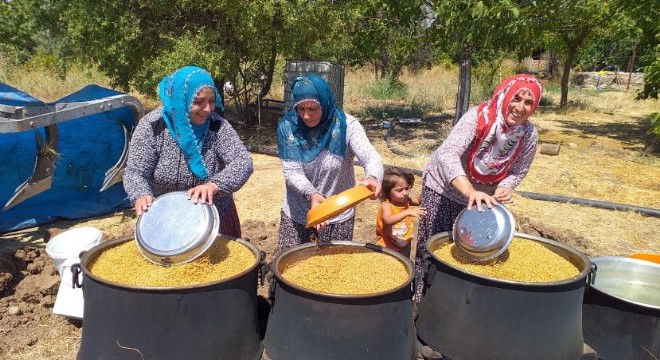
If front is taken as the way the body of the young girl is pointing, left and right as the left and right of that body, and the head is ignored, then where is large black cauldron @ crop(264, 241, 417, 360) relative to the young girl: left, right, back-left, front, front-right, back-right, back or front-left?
front-right

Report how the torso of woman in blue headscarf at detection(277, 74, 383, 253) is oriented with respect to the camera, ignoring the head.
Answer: toward the camera

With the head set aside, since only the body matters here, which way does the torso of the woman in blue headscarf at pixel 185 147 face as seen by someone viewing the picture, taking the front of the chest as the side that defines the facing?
toward the camera

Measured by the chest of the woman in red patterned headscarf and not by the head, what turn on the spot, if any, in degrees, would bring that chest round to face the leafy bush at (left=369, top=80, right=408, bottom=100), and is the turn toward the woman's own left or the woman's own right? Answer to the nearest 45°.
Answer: approximately 135° to the woman's own left

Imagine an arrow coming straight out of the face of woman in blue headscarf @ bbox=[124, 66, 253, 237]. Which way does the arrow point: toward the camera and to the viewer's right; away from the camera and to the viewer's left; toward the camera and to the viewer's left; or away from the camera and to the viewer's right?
toward the camera and to the viewer's right

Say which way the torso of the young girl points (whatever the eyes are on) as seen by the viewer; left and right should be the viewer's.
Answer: facing the viewer and to the right of the viewer

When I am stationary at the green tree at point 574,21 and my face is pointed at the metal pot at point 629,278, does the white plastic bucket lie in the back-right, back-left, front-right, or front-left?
front-right

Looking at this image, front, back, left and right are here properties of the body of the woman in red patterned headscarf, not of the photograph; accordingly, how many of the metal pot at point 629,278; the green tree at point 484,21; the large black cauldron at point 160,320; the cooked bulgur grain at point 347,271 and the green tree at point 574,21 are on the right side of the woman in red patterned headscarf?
2

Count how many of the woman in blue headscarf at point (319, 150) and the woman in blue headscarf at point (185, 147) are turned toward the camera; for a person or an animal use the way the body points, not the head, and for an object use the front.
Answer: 2
